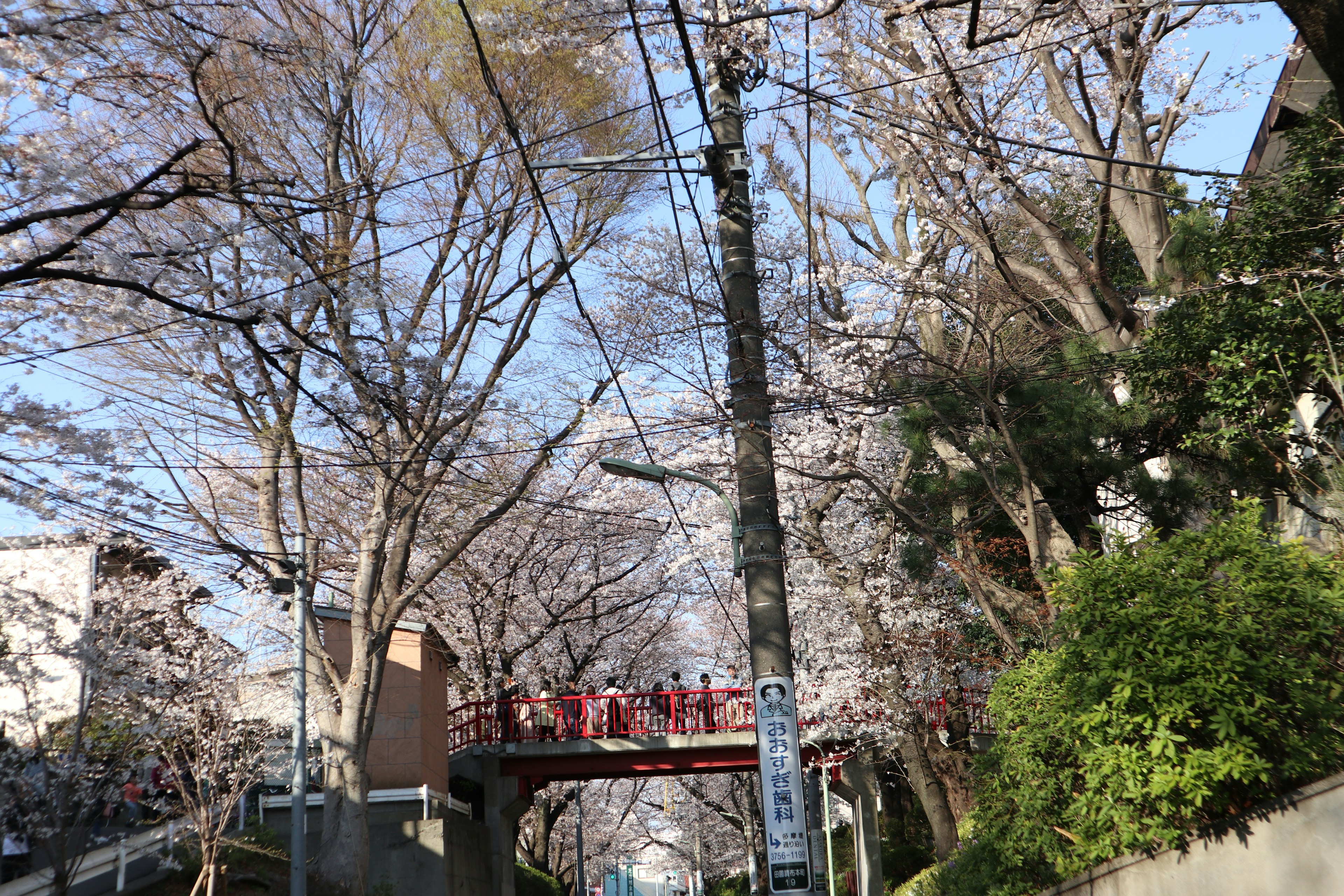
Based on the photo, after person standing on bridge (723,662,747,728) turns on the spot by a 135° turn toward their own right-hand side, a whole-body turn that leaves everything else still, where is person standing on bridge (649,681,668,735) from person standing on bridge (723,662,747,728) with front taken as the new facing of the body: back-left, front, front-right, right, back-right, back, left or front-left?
front-left

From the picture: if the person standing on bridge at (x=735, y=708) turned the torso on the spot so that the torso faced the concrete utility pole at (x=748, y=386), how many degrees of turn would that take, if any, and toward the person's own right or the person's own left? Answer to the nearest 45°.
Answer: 0° — they already face it

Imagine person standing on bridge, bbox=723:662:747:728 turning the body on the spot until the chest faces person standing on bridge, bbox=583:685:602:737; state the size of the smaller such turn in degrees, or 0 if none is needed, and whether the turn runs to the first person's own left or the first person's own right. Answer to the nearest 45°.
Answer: approximately 90° to the first person's own right

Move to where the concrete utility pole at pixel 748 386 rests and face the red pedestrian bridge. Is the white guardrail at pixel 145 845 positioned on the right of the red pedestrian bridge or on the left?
left

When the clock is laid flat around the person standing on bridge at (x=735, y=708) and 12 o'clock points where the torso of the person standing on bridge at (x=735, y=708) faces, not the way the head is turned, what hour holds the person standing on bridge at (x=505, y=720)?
the person standing on bridge at (x=505, y=720) is roughly at 3 o'clock from the person standing on bridge at (x=735, y=708).

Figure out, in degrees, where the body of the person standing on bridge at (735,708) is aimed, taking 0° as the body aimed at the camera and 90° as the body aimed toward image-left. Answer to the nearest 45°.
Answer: approximately 0°

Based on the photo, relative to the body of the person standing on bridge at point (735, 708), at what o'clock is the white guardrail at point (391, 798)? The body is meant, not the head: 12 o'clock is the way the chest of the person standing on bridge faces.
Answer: The white guardrail is roughly at 2 o'clock from the person standing on bridge.

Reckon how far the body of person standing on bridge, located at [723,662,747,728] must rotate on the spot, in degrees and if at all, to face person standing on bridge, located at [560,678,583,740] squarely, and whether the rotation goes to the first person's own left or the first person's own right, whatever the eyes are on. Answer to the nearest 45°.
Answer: approximately 90° to the first person's own right
